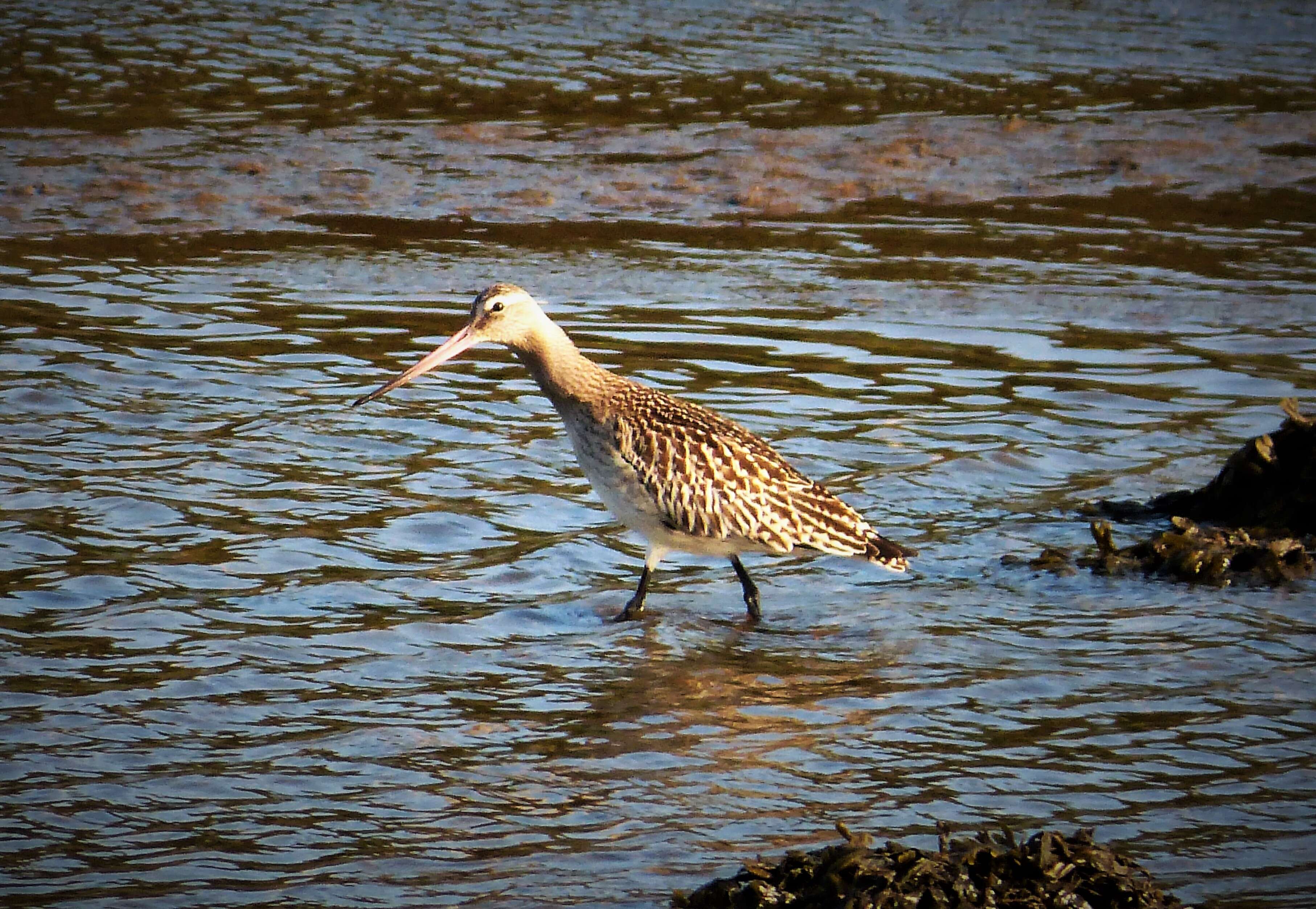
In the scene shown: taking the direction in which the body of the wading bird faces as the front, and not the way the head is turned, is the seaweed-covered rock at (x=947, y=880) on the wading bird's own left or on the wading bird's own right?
on the wading bird's own left

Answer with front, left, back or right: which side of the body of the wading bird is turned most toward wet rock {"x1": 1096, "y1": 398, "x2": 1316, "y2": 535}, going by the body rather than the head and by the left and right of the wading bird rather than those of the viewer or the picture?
back

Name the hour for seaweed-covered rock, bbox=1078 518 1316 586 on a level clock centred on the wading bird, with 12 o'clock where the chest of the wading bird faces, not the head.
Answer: The seaweed-covered rock is roughly at 6 o'clock from the wading bird.

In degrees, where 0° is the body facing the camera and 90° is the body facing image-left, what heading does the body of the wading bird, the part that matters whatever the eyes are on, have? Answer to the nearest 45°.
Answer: approximately 90°

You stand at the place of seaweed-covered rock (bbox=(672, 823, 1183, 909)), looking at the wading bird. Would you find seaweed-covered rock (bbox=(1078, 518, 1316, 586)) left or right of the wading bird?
right

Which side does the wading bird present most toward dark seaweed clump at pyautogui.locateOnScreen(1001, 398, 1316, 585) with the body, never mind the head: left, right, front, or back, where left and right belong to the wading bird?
back

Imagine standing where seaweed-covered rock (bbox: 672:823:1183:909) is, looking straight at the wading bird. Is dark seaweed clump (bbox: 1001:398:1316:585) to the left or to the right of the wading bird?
right
